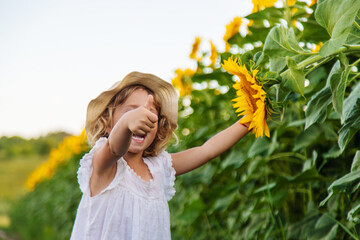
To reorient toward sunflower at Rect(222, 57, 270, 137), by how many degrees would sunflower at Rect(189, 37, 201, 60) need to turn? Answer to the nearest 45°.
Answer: approximately 90° to its left

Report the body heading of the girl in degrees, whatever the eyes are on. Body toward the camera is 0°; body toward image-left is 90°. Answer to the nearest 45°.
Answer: approximately 315°

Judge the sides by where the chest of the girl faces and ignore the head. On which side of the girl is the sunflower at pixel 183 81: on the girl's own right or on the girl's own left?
on the girl's own left
